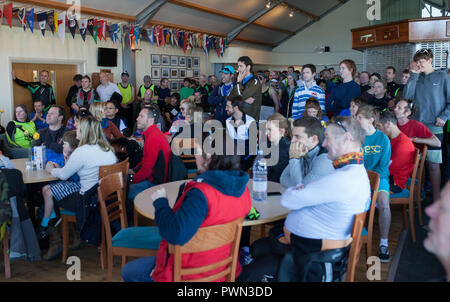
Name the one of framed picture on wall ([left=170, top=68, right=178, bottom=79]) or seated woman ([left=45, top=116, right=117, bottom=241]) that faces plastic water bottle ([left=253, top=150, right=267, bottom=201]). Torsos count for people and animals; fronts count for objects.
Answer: the framed picture on wall

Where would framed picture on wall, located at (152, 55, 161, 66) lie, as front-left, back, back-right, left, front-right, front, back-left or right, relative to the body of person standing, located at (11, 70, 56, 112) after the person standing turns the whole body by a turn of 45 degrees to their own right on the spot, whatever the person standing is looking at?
back

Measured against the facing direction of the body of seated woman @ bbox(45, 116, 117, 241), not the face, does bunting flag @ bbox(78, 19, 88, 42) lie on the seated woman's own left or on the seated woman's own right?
on the seated woman's own right

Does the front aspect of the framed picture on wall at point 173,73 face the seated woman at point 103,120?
yes

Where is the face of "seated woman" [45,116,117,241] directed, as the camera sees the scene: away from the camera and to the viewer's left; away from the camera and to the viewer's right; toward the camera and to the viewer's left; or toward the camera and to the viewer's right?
away from the camera and to the viewer's left

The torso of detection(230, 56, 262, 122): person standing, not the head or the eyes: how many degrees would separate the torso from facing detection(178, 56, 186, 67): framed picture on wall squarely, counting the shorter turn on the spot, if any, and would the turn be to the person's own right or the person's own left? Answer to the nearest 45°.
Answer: approximately 135° to the person's own right

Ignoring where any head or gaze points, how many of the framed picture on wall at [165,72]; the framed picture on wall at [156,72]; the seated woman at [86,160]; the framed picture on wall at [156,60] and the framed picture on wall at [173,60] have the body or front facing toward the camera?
4

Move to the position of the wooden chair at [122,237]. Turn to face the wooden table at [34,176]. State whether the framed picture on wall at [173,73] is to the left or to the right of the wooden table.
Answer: right

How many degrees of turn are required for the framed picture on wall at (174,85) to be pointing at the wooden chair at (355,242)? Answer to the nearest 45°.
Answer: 0° — it already faces it

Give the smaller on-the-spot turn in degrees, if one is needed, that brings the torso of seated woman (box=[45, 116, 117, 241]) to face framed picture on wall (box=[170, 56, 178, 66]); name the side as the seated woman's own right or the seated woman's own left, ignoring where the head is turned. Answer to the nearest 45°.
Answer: approximately 45° to the seated woman's own right

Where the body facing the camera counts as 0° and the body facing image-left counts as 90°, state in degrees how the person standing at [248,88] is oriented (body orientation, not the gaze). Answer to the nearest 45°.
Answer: approximately 45°

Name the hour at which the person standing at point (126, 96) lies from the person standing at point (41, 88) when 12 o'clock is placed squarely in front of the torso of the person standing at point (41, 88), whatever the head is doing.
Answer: the person standing at point (126, 96) is roughly at 8 o'clock from the person standing at point (41, 88).
